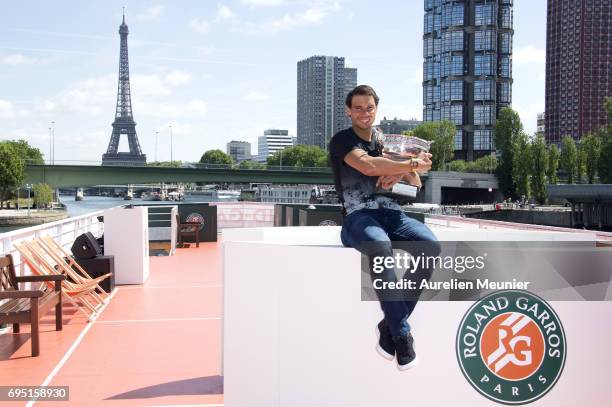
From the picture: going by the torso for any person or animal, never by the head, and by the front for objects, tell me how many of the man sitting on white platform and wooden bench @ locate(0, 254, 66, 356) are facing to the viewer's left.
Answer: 0

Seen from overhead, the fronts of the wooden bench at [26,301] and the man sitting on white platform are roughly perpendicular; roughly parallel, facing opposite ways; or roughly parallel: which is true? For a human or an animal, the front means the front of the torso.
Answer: roughly perpendicular

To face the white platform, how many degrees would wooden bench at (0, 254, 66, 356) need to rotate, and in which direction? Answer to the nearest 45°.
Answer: approximately 45° to its right

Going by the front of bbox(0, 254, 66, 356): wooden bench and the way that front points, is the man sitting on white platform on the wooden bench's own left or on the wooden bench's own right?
on the wooden bench's own right

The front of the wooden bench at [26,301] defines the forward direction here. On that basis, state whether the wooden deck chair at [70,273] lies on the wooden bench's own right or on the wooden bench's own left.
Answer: on the wooden bench's own left

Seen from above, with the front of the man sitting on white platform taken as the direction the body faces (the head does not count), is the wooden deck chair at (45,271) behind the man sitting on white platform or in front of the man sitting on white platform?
behind

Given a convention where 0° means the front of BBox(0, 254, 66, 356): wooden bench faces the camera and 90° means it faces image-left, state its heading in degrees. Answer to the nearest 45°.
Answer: approximately 270°

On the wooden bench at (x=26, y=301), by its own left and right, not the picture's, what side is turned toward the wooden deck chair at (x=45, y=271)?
left
